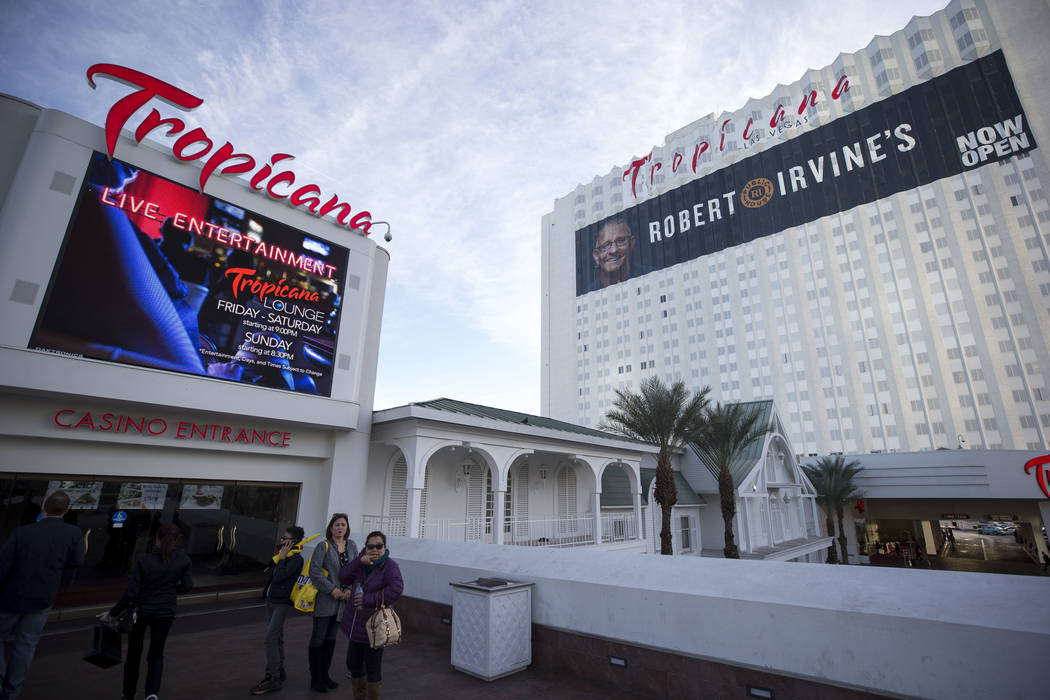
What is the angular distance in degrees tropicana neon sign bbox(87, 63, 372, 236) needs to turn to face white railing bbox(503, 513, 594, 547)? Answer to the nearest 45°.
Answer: approximately 45° to its left

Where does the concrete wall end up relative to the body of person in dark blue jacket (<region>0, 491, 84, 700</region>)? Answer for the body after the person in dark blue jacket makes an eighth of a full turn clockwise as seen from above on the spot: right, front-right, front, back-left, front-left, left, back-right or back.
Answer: right

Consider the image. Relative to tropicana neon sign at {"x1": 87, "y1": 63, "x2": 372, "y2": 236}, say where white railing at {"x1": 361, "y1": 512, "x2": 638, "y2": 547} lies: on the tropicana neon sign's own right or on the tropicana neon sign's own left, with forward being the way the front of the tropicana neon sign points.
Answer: on the tropicana neon sign's own left

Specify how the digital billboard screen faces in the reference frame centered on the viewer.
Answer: facing the viewer and to the right of the viewer

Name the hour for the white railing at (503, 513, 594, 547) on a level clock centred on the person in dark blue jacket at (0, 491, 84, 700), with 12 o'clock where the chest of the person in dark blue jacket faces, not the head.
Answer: The white railing is roughly at 2 o'clock from the person in dark blue jacket.

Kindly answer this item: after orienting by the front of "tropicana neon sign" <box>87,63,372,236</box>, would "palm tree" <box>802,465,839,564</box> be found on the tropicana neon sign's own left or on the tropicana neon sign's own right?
on the tropicana neon sign's own left

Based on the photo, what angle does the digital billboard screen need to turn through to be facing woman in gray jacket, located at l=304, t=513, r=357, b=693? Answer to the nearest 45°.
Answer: approximately 45° to its right

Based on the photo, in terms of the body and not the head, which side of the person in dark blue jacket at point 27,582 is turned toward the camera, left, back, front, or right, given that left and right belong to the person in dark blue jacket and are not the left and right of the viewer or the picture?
back

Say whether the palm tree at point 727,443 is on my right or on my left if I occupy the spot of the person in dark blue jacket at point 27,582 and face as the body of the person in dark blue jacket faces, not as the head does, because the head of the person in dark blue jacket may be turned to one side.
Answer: on my right

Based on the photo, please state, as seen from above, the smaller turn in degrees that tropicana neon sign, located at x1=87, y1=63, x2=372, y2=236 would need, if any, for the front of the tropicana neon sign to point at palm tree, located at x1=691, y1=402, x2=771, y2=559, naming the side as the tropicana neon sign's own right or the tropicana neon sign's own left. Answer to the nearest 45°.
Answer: approximately 45° to the tropicana neon sign's own left

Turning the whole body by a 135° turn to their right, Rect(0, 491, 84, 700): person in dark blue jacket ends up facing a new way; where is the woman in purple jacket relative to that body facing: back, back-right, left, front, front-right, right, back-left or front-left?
front

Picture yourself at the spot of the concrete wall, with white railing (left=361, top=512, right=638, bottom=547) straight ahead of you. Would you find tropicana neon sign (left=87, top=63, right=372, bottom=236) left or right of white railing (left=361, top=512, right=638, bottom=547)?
left

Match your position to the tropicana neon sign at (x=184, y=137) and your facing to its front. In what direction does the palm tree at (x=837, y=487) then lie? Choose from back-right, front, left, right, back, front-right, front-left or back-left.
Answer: front-left

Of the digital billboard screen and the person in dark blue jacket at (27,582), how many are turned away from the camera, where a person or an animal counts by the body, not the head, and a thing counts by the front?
1

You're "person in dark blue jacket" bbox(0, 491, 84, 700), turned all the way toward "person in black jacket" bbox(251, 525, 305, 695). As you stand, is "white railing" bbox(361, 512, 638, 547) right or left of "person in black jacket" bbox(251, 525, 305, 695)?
left

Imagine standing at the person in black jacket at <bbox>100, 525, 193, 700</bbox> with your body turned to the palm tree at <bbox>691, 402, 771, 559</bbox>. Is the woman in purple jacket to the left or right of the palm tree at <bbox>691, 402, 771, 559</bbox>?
right

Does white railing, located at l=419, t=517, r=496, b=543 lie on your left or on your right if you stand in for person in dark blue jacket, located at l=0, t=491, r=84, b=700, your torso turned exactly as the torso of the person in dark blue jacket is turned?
on your right

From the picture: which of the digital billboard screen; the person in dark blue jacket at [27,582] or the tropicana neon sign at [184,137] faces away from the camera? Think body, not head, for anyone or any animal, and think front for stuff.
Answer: the person in dark blue jacket

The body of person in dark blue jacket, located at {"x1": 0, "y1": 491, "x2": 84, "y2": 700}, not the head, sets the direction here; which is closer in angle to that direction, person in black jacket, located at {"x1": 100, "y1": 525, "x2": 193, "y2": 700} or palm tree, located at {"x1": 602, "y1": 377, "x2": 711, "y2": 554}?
the palm tree
